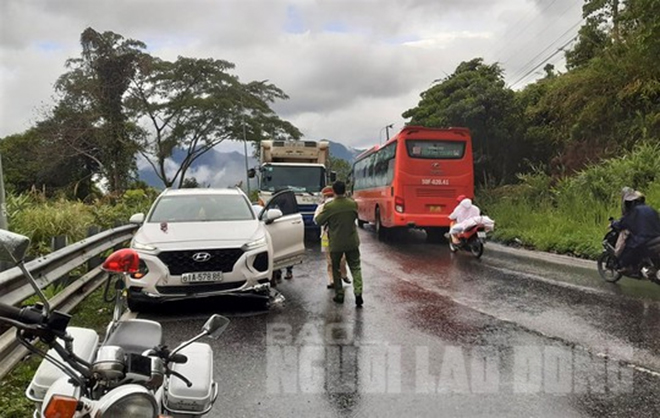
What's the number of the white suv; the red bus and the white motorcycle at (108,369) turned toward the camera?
2

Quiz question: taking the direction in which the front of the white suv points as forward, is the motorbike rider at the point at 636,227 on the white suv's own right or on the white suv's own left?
on the white suv's own left

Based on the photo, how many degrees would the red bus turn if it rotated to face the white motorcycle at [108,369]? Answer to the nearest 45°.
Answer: approximately 135° to its left

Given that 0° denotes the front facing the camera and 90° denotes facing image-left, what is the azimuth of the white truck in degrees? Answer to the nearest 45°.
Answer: approximately 0°

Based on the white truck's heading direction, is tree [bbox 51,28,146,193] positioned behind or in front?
behind
